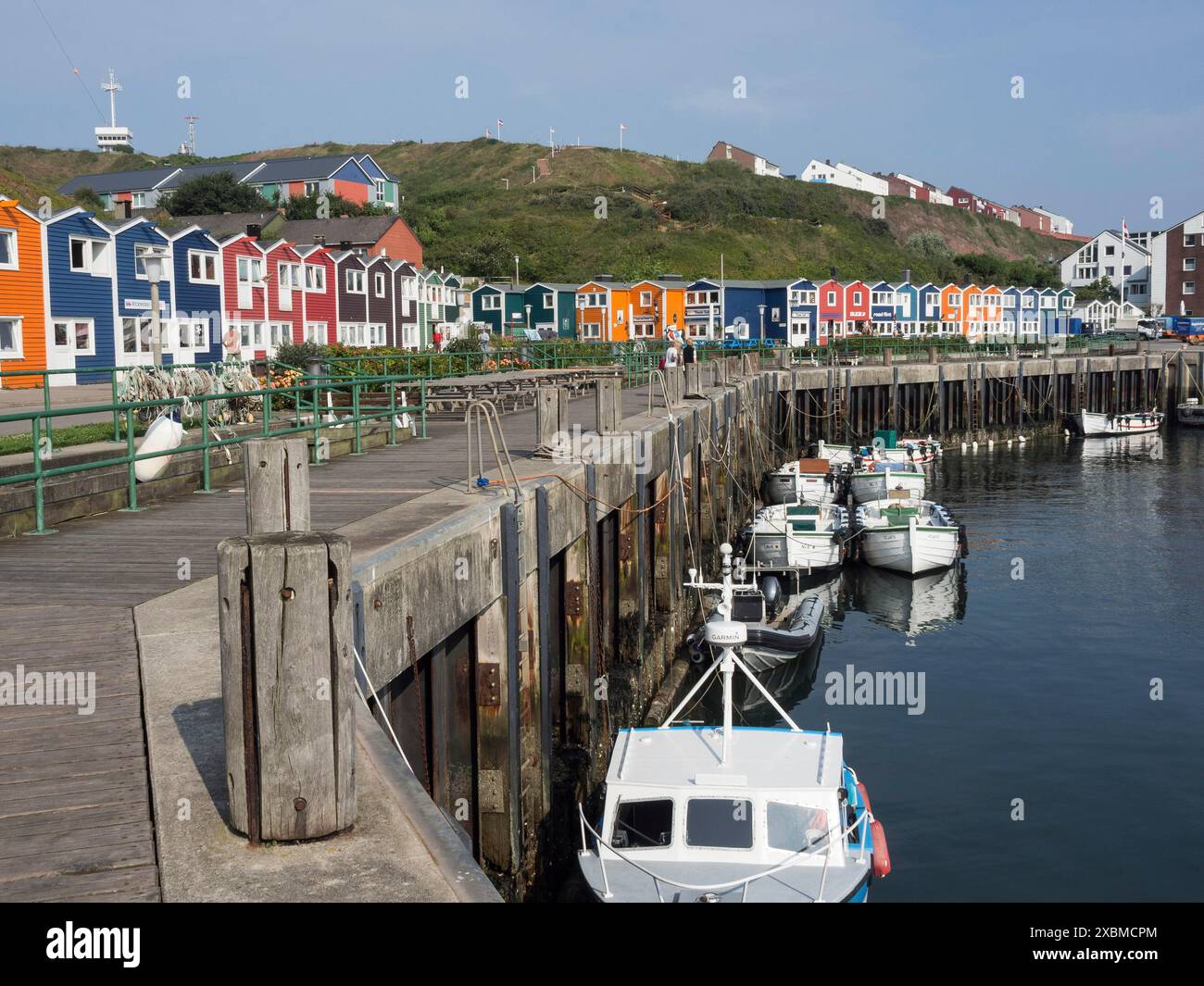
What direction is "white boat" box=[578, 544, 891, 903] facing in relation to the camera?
toward the camera

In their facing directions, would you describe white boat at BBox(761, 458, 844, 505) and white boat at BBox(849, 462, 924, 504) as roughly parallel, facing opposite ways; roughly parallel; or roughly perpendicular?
roughly parallel

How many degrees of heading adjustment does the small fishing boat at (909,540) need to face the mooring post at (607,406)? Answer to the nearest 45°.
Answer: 0° — it already faces it

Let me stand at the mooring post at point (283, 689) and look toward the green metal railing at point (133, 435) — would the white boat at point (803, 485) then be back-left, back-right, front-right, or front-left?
front-right
